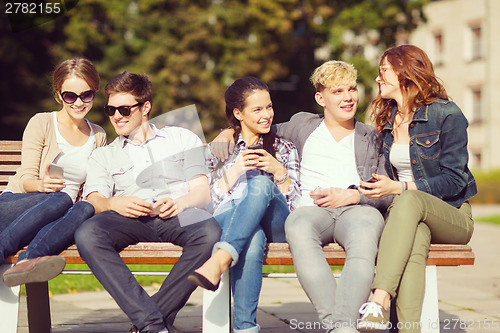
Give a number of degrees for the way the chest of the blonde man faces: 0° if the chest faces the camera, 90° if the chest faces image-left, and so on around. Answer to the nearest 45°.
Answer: approximately 0°

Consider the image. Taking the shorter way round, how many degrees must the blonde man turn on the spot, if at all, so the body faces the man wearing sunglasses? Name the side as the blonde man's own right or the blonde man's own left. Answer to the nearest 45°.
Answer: approximately 90° to the blonde man's own right

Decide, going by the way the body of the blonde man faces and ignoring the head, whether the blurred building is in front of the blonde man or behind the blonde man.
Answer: behind

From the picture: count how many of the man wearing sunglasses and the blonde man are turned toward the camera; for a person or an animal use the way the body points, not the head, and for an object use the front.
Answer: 2

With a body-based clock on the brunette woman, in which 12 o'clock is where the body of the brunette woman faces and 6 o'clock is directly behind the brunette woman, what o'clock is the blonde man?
The blonde man is roughly at 9 o'clock from the brunette woman.

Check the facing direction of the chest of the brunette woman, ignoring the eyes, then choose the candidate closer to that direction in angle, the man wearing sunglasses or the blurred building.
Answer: the man wearing sunglasses

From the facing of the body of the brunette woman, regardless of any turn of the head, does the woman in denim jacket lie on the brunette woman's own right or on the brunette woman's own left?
on the brunette woman's own left

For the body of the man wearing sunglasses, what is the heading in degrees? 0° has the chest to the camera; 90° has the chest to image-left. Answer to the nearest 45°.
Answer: approximately 0°

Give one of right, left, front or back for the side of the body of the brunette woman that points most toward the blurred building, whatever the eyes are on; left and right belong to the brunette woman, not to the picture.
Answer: back
